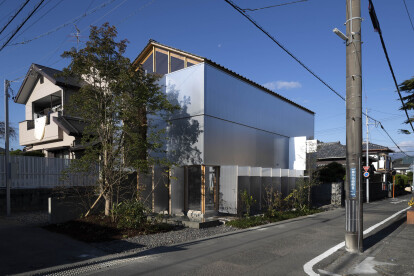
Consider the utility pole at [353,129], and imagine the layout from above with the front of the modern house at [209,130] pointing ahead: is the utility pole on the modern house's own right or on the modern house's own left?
on the modern house's own left

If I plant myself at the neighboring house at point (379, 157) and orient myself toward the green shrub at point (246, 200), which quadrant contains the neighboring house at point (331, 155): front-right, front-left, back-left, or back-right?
front-right
